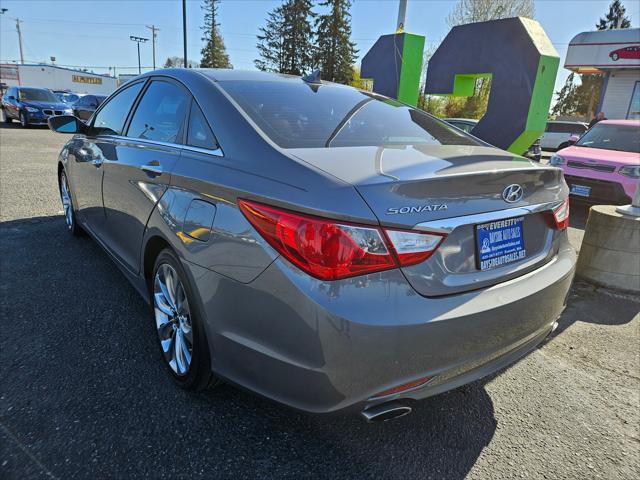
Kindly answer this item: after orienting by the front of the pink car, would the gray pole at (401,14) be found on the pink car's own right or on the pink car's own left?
on the pink car's own right

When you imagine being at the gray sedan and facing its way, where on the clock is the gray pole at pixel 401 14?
The gray pole is roughly at 2 o'clock from the gray sedan.

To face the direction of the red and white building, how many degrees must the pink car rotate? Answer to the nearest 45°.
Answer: approximately 135° to its right

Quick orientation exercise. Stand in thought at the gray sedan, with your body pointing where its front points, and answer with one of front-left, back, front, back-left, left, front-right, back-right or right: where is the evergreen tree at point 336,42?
front-right

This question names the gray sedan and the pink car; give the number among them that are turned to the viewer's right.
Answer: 0

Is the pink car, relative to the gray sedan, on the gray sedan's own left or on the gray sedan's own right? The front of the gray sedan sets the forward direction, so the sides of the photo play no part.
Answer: on the gray sedan's own right

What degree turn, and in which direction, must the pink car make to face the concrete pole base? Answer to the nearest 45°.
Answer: approximately 45° to its left

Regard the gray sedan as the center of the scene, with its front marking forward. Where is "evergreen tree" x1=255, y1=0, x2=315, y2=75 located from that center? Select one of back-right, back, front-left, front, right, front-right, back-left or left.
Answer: front-right

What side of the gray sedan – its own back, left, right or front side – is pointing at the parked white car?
right

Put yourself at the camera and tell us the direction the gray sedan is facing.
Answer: facing away from the viewer and to the left of the viewer

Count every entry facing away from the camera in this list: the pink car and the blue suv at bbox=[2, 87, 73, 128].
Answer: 0

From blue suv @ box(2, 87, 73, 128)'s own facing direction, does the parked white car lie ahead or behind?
ahead

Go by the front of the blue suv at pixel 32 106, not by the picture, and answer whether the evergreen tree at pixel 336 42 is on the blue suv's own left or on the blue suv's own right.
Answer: on the blue suv's own left
